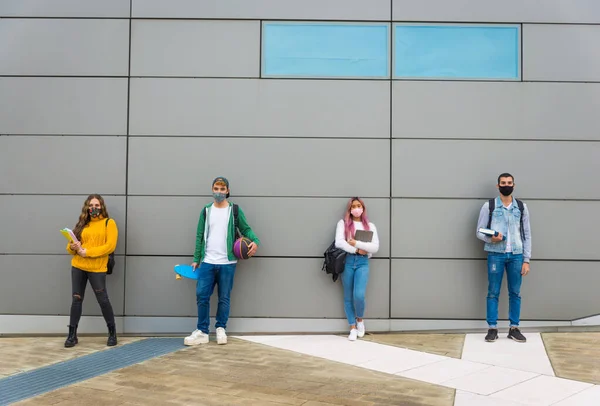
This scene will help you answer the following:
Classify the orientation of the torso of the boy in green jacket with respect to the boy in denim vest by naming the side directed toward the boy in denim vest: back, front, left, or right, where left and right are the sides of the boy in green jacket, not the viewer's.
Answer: left

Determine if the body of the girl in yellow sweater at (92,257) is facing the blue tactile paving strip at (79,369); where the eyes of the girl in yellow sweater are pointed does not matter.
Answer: yes

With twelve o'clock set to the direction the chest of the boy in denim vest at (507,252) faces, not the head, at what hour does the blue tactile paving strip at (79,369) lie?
The blue tactile paving strip is roughly at 2 o'clock from the boy in denim vest.

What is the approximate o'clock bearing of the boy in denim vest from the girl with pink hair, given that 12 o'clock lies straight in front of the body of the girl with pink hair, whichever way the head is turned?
The boy in denim vest is roughly at 9 o'clock from the girl with pink hair.
